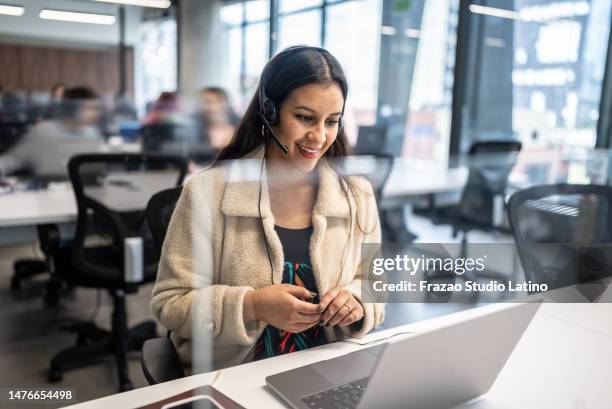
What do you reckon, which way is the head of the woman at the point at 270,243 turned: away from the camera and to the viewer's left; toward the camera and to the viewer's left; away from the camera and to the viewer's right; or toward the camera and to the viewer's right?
toward the camera and to the viewer's right

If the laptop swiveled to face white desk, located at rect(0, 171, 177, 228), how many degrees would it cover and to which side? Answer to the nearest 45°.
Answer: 0° — it already faces it

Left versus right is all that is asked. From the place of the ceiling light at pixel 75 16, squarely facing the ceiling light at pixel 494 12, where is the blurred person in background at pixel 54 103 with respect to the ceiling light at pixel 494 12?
right

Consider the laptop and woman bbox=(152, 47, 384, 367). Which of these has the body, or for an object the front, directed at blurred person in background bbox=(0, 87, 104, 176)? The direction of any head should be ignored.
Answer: the laptop

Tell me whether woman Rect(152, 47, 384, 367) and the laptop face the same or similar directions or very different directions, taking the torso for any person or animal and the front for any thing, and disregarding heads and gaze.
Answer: very different directions

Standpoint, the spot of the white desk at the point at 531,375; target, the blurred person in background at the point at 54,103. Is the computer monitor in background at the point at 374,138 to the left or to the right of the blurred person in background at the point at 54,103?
right

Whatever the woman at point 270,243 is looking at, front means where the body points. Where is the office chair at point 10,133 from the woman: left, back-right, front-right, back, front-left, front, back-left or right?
back

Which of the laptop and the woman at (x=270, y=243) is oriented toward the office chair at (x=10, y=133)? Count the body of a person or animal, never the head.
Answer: the laptop

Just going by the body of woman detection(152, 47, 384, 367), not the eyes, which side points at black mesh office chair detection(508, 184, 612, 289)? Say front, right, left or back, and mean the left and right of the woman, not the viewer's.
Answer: left

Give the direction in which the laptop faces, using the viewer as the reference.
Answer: facing away from the viewer and to the left of the viewer

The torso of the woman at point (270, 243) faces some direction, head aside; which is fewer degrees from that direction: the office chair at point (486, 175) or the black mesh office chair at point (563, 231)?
the black mesh office chair
